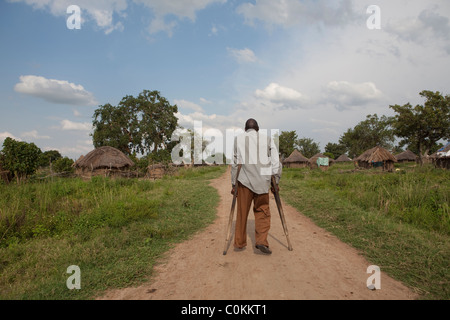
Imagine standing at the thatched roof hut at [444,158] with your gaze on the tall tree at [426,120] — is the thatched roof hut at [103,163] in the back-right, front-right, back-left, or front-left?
back-left

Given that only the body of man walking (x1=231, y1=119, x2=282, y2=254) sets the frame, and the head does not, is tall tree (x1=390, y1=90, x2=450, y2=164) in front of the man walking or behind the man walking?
in front

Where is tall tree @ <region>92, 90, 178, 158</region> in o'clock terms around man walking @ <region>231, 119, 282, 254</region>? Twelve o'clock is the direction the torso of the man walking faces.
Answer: The tall tree is roughly at 11 o'clock from the man walking.

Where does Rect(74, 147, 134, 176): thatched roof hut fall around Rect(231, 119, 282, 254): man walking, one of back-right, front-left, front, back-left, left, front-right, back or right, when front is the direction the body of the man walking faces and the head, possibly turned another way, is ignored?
front-left

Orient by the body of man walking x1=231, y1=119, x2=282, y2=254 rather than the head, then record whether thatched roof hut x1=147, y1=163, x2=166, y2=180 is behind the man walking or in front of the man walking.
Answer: in front

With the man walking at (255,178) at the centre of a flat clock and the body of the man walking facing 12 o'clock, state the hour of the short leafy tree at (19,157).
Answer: The short leafy tree is roughly at 10 o'clock from the man walking.

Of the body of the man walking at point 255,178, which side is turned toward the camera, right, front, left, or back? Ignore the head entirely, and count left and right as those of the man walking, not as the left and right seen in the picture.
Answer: back
